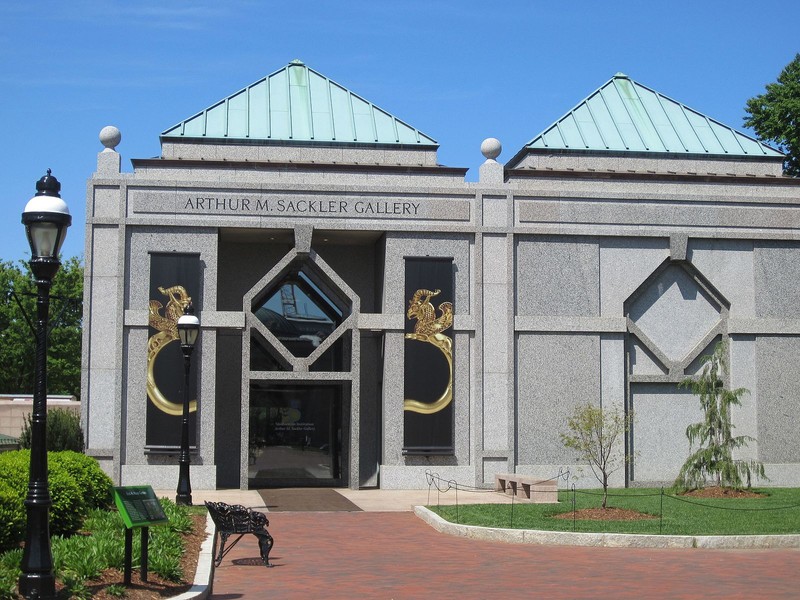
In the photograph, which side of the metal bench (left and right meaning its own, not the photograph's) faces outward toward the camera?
right

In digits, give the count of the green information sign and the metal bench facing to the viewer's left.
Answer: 0

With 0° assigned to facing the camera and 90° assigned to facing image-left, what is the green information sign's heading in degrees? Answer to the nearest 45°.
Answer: approximately 315°

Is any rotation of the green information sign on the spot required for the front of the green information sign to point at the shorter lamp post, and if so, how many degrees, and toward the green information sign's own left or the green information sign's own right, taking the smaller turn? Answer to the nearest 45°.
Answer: approximately 135° to the green information sign's own left

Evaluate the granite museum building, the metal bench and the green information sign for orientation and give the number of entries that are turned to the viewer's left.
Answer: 0

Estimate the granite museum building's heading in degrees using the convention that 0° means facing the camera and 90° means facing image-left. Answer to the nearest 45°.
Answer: approximately 0°

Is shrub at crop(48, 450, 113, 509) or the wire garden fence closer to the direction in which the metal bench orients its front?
the wire garden fence

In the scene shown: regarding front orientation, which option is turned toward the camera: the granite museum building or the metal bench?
the granite museum building

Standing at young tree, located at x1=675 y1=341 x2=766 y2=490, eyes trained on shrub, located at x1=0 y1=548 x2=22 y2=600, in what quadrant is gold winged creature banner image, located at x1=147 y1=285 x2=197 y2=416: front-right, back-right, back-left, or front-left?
front-right

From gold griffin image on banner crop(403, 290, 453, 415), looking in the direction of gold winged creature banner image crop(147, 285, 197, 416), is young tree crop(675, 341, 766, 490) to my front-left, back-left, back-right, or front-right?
back-left

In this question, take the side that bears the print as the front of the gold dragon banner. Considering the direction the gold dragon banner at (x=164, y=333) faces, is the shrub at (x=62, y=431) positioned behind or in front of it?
behind

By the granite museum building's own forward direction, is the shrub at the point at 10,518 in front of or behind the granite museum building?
in front

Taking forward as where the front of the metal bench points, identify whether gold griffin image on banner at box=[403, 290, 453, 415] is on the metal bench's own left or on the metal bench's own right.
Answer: on the metal bench's own left

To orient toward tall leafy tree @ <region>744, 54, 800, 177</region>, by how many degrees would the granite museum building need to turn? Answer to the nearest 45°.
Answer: approximately 135° to its left

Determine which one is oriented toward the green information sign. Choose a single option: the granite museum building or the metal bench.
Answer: the granite museum building
